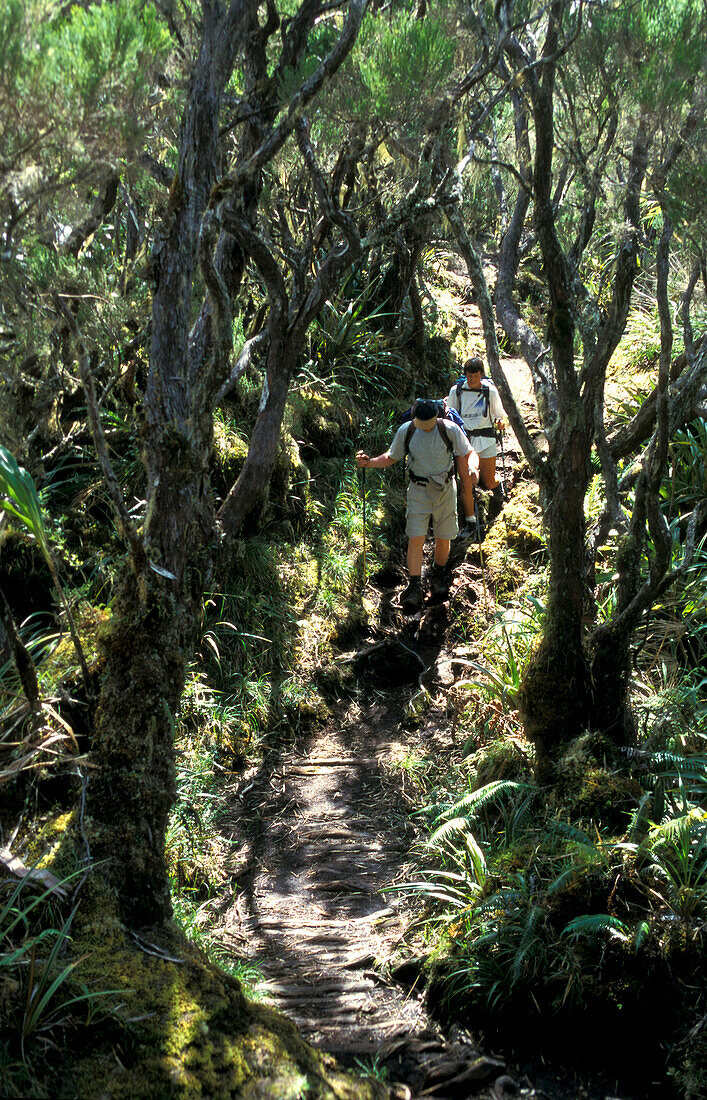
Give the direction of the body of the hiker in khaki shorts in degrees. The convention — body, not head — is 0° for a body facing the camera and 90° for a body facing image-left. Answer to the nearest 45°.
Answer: approximately 0°

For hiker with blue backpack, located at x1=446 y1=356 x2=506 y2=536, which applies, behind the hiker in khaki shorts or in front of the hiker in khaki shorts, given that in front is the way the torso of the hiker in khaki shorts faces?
behind

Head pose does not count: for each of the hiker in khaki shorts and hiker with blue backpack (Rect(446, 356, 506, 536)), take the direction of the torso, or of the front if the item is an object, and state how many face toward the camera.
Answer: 2

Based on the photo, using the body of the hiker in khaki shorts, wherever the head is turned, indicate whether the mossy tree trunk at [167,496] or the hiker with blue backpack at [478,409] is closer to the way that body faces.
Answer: the mossy tree trunk

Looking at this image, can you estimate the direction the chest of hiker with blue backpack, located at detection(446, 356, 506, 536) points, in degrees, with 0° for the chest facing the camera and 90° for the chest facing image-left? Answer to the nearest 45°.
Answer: approximately 0°
